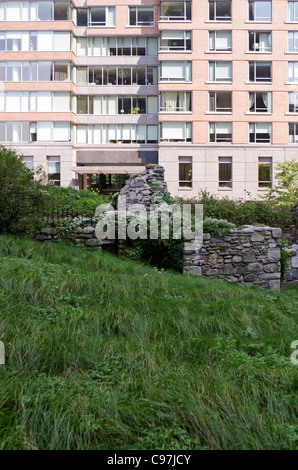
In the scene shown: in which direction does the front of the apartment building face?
toward the camera

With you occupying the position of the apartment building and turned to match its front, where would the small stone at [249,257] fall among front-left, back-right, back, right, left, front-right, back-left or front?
front

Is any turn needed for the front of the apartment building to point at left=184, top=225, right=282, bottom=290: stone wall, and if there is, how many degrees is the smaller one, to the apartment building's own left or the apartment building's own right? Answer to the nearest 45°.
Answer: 0° — it already faces it

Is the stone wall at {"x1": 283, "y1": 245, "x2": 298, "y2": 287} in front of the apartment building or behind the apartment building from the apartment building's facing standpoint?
in front

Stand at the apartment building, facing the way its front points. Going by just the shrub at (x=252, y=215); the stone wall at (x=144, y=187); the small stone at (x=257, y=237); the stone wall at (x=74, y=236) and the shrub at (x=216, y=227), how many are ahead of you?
5

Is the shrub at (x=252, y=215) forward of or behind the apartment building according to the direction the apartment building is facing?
forward

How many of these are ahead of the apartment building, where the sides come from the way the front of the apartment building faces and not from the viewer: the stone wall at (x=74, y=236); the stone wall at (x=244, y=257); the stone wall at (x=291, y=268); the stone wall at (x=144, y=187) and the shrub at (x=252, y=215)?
5

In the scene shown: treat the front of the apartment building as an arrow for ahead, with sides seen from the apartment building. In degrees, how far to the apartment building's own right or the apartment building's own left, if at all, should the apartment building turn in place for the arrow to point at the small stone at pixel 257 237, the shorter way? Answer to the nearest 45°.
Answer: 0° — it already faces it

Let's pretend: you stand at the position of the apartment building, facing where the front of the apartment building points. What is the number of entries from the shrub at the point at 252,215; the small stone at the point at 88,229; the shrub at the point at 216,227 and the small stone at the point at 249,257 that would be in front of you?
4

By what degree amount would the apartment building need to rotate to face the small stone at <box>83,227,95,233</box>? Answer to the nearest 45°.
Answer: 0° — it already faces it
